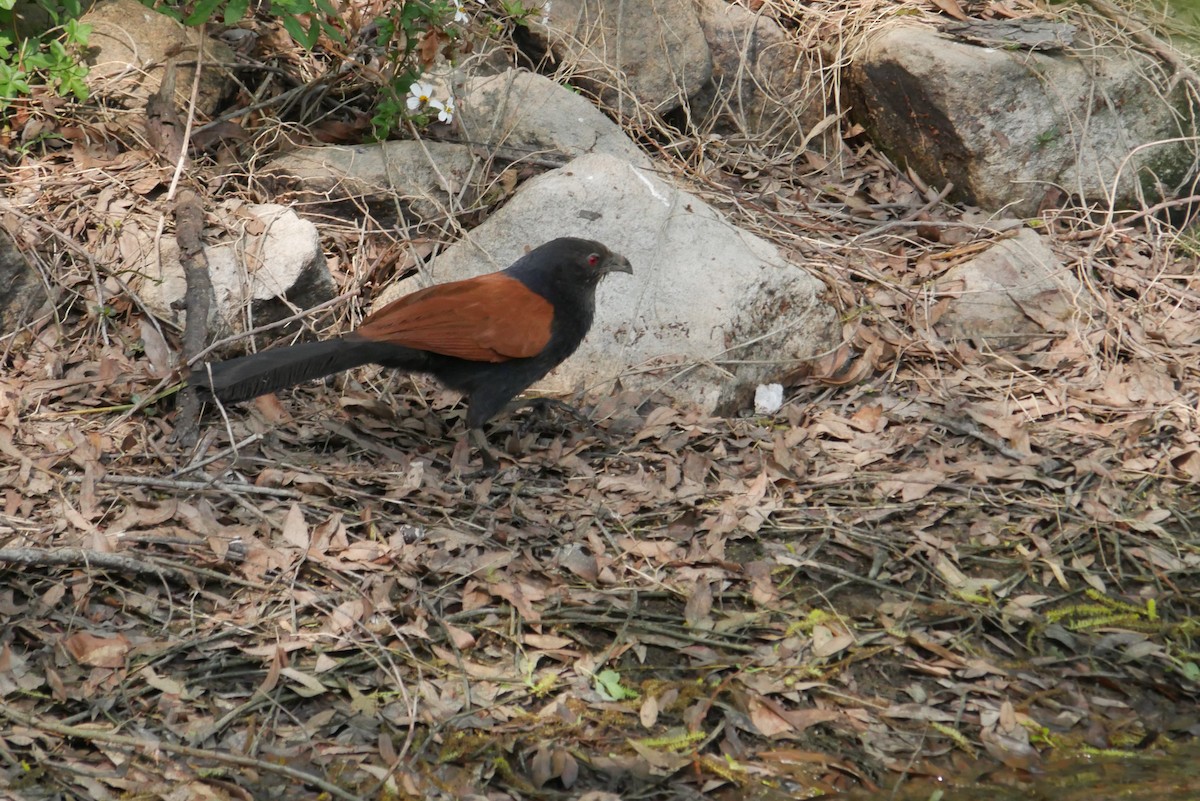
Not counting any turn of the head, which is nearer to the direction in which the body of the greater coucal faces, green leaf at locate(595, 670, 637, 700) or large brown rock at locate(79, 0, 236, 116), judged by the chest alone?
the green leaf

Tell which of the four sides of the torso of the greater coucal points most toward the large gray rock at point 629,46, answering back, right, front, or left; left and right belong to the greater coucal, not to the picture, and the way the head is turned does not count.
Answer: left

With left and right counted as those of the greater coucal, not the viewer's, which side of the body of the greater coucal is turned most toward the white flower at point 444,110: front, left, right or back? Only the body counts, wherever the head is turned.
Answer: left

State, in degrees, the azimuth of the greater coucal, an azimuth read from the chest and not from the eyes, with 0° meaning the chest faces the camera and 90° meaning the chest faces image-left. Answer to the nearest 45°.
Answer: approximately 270°

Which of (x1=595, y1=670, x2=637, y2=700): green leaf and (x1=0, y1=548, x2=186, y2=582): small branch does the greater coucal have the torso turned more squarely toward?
the green leaf

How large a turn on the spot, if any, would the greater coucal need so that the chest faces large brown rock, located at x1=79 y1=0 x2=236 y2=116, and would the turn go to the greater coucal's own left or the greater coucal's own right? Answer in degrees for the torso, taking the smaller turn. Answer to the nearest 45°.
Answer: approximately 135° to the greater coucal's own left

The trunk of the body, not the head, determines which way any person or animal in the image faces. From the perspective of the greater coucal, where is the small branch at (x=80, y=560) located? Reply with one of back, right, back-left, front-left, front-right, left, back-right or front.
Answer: back-right

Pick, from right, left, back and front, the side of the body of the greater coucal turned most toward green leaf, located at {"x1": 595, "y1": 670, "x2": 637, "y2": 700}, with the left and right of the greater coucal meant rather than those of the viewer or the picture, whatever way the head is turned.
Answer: right
